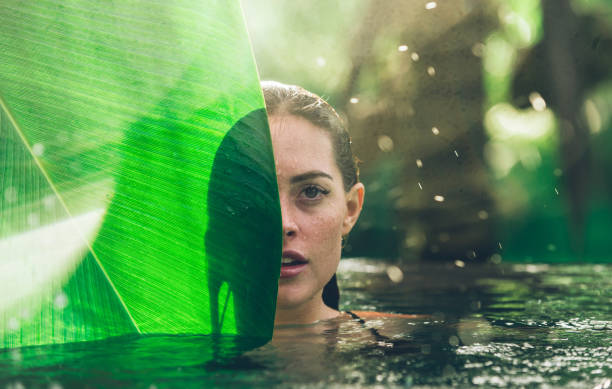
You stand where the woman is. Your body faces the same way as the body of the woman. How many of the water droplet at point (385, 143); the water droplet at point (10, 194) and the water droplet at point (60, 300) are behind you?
1

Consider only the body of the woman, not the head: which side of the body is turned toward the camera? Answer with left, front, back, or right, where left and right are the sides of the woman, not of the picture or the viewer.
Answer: front

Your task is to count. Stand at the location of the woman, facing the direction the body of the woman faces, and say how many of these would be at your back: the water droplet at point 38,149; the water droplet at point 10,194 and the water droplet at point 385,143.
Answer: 1

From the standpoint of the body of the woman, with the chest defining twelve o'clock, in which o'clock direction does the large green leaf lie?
The large green leaf is roughly at 1 o'clock from the woman.

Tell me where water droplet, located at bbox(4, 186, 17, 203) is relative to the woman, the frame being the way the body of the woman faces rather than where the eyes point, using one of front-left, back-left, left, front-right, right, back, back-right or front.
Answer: front-right

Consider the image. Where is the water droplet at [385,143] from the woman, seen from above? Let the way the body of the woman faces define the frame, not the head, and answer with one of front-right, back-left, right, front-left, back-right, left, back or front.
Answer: back

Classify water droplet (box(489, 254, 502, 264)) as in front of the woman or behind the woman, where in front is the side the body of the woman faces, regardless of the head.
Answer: behind

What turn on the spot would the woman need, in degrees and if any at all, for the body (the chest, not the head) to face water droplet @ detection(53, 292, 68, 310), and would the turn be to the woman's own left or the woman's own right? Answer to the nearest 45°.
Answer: approximately 45° to the woman's own right

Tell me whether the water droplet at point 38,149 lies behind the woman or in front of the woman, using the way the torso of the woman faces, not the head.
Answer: in front

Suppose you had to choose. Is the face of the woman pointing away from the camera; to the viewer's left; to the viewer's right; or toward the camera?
toward the camera
